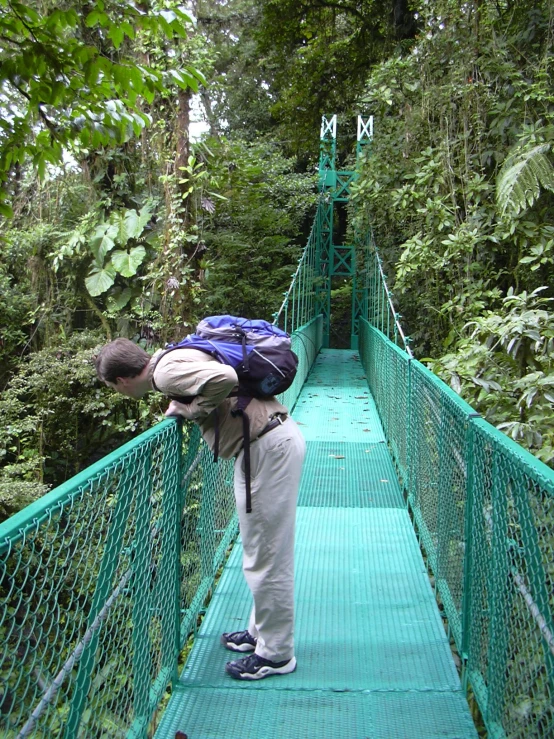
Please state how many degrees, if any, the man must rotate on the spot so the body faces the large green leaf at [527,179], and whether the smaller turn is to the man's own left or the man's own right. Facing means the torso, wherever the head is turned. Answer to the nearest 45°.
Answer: approximately 135° to the man's own right

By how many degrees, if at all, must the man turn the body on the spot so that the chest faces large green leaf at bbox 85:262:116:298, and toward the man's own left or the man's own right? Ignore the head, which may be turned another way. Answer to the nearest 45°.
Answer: approximately 90° to the man's own right

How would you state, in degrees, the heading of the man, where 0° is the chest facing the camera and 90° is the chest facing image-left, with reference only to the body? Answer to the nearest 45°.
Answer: approximately 90°

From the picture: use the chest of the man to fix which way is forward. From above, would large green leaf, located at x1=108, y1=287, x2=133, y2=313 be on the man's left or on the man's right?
on the man's right

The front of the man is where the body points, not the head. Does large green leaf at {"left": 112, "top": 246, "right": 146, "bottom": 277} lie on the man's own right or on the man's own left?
on the man's own right
